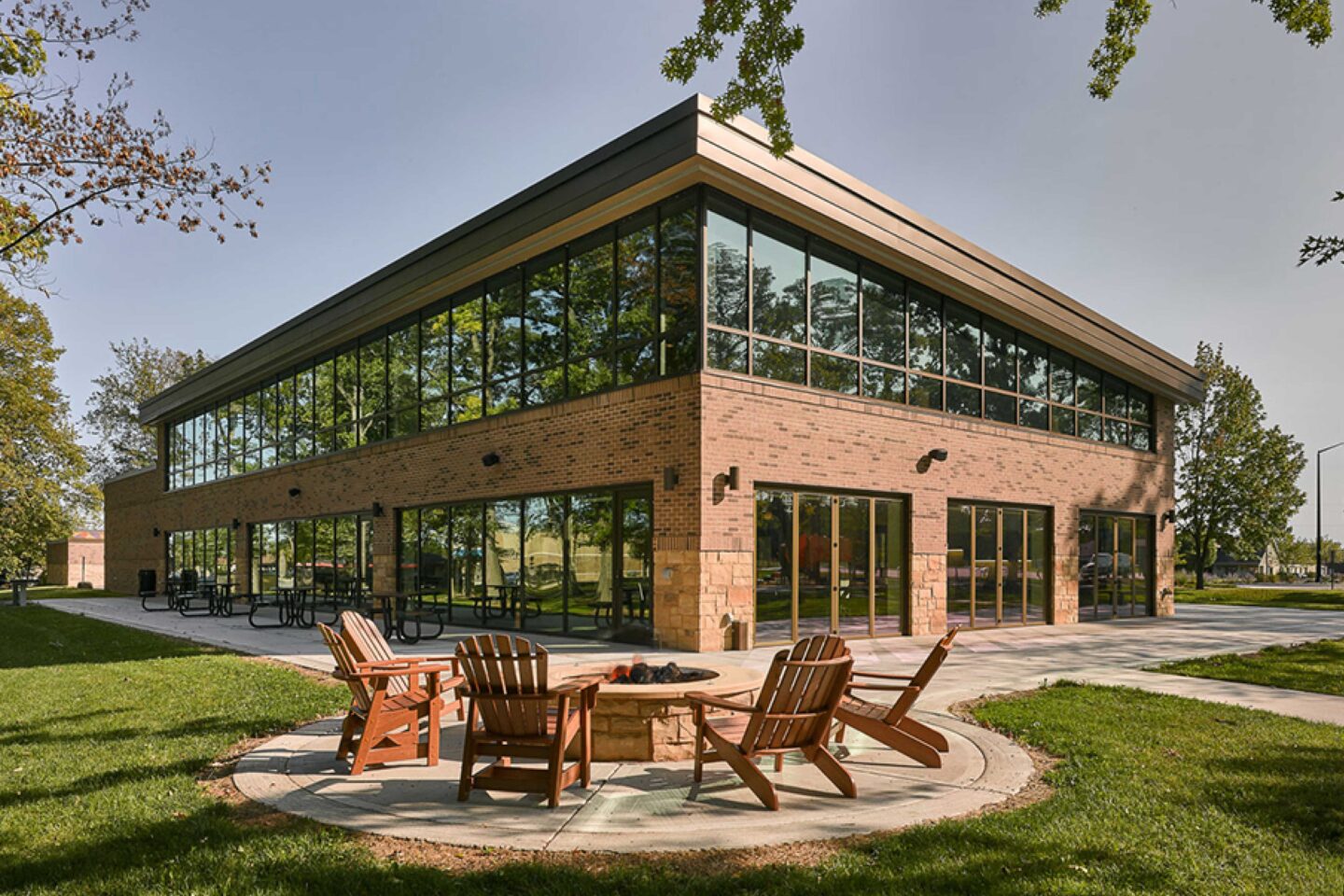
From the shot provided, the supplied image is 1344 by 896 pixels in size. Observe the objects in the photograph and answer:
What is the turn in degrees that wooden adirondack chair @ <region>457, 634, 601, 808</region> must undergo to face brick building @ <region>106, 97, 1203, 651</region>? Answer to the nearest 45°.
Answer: approximately 45° to its left

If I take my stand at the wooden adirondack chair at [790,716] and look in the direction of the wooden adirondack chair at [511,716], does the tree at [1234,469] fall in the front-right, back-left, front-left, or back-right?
back-right

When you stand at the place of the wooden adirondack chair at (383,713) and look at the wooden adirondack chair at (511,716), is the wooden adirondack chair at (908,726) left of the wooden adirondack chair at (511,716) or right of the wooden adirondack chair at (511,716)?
left

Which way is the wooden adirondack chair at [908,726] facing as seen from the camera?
to the viewer's left

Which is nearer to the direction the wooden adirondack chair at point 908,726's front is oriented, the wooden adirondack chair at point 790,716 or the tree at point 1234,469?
the wooden adirondack chair

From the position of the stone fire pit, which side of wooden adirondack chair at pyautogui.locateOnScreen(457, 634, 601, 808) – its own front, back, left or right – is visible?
front

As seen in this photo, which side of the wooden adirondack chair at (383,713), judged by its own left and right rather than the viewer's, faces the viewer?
right

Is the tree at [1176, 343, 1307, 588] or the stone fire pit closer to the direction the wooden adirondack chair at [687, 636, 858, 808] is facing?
the stone fire pit

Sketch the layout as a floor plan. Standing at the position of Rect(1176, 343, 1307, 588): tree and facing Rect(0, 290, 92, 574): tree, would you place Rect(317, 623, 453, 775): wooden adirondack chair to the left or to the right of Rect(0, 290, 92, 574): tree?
left

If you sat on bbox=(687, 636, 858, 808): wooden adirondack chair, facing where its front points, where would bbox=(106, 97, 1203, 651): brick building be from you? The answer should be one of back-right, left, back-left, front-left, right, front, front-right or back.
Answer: front-right

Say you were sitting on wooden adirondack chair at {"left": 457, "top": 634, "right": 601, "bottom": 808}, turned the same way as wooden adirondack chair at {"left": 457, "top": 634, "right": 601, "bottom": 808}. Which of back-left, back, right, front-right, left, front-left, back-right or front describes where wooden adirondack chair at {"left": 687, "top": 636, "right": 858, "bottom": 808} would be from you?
front-right

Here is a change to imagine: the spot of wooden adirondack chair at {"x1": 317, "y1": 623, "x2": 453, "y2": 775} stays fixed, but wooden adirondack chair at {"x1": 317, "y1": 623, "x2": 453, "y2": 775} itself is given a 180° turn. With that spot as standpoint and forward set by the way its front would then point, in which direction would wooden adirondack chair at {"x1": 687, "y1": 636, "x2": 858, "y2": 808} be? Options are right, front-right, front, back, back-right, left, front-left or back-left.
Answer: back-left
